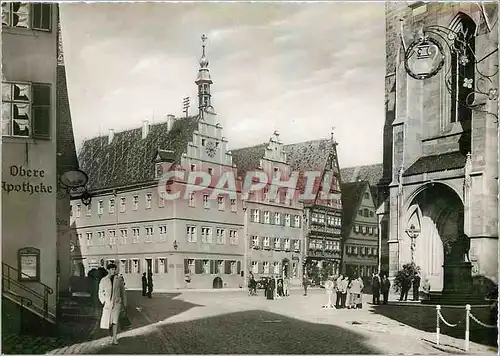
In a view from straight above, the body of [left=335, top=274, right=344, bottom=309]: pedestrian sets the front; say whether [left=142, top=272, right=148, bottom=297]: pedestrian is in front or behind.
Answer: behind

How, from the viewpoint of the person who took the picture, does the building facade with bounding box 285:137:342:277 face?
facing the viewer and to the right of the viewer
